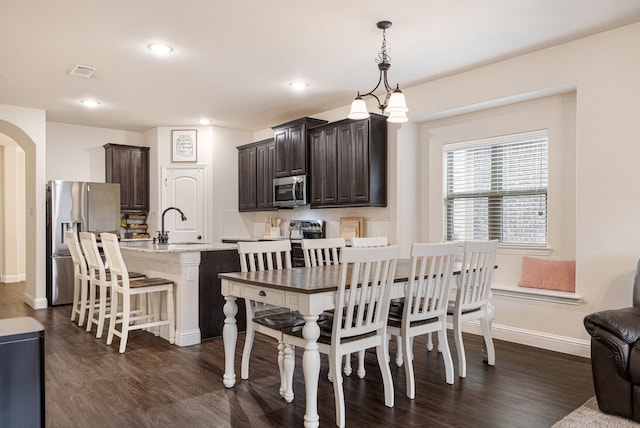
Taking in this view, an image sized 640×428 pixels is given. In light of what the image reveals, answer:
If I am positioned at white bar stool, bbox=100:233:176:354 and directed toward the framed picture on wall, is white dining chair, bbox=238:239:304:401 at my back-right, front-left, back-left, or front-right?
back-right

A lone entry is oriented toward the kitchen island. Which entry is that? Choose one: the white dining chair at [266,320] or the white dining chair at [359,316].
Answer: the white dining chair at [359,316]

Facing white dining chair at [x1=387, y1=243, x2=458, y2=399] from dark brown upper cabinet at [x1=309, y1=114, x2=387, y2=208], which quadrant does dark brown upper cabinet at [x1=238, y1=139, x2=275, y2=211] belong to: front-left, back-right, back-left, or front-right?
back-right

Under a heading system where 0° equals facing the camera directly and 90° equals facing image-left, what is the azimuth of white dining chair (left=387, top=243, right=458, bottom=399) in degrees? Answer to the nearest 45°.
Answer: approximately 135°

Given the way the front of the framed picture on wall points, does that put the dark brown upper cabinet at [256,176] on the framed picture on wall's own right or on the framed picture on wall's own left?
on the framed picture on wall's own left

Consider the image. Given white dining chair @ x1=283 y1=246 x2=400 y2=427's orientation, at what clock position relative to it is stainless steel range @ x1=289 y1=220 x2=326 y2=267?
The stainless steel range is roughly at 1 o'clock from the white dining chair.

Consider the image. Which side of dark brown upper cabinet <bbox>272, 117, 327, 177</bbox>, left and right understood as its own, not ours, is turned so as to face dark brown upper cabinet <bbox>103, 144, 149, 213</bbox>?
right

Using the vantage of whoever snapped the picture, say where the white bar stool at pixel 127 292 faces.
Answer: facing away from the viewer and to the right of the viewer

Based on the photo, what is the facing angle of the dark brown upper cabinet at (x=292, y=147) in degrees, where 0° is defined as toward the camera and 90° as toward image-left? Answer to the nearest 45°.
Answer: approximately 45°

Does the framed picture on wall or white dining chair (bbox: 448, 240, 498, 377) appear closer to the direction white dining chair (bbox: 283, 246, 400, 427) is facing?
the framed picture on wall

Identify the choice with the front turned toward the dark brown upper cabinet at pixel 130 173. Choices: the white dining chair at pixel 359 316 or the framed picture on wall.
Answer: the white dining chair
